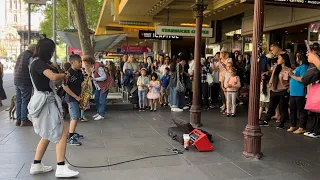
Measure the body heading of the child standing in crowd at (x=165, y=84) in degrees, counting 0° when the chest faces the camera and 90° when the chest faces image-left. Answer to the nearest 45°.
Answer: approximately 45°

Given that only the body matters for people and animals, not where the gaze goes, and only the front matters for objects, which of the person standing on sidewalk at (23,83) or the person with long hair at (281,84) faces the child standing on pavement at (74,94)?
the person with long hair

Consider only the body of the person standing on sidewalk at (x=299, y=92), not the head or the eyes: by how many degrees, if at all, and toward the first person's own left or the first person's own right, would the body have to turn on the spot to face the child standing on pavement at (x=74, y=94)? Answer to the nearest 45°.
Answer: approximately 45° to the first person's own left

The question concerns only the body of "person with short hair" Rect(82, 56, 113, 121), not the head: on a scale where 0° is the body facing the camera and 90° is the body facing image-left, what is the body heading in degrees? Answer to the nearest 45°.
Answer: approximately 90°

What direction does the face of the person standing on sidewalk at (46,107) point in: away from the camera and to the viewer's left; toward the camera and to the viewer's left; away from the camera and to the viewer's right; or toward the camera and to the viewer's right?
away from the camera and to the viewer's right

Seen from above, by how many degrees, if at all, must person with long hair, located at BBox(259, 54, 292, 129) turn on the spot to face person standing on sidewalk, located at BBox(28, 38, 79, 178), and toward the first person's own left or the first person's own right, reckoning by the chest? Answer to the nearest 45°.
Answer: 0° — they already face them
